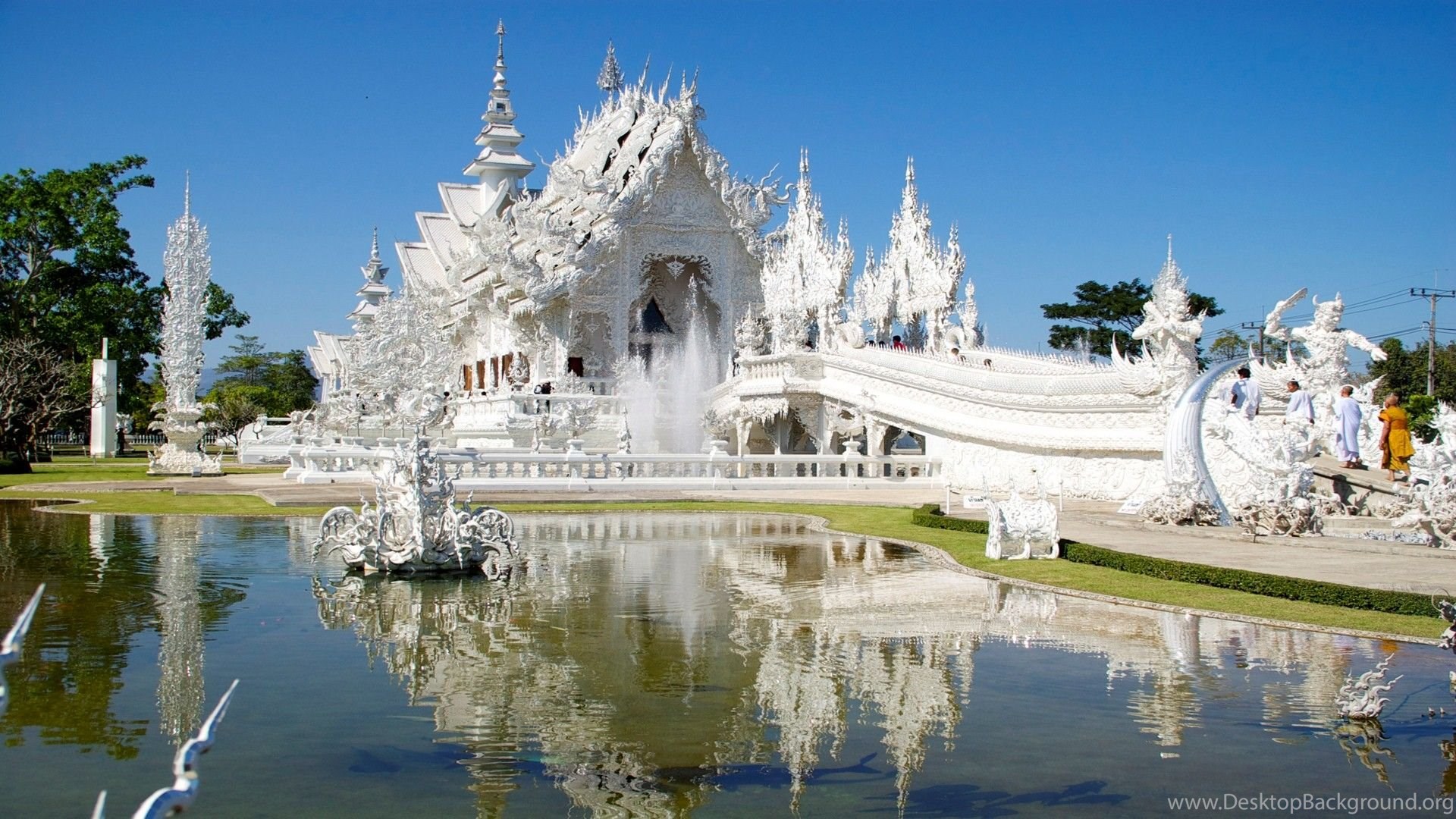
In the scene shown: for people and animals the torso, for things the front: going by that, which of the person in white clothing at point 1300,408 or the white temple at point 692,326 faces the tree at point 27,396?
the person in white clothing

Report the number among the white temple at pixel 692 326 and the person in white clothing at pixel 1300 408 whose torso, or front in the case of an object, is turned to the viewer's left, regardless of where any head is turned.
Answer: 1

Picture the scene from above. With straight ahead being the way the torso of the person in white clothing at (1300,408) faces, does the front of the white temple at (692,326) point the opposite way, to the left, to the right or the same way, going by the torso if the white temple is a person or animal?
the opposite way

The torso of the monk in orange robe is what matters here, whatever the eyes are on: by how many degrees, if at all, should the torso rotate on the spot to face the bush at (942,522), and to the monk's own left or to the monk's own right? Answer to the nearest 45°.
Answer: approximately 90° to the monk's own left

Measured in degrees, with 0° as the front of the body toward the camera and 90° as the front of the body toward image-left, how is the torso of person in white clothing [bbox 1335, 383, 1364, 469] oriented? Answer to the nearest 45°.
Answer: approximately 135°

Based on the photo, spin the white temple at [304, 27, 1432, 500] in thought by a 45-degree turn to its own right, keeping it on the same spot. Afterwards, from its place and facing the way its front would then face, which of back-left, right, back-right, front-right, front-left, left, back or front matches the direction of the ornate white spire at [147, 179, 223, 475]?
right

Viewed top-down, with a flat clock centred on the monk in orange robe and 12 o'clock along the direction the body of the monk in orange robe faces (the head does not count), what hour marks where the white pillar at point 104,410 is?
The white pillar is roughly at 11 o'clock from the monk in orange robe.

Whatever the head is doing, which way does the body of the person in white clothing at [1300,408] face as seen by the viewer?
to the viewer's left

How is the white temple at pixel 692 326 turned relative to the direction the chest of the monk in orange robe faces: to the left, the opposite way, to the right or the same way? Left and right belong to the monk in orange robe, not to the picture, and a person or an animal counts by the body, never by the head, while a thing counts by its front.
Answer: the opposite way

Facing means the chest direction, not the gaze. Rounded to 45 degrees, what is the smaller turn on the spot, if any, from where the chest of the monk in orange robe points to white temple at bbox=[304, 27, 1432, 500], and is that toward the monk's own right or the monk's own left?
0° — they already face it

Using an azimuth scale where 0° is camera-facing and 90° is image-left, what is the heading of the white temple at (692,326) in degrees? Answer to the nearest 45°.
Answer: approximately 315°
